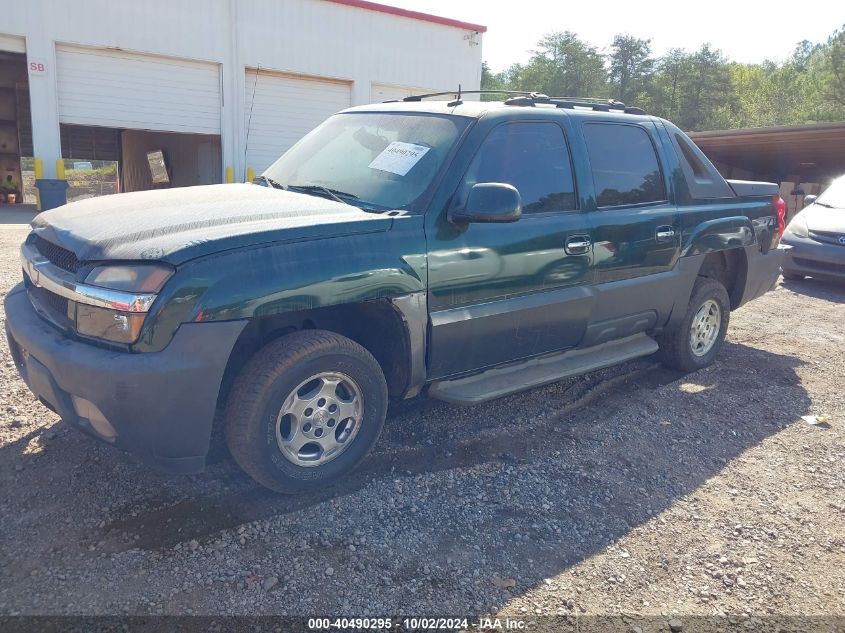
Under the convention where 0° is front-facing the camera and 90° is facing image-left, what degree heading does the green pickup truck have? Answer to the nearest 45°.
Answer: approximately 45°

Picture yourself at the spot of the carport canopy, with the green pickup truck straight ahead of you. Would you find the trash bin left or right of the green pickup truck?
right

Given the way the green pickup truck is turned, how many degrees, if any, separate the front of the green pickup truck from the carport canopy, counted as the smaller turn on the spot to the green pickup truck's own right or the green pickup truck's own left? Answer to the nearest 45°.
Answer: approximately 180°

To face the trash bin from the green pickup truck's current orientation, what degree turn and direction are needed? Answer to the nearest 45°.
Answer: approximately 90° to its right

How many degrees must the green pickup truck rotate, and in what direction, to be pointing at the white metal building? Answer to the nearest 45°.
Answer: approximately 135° to its right
